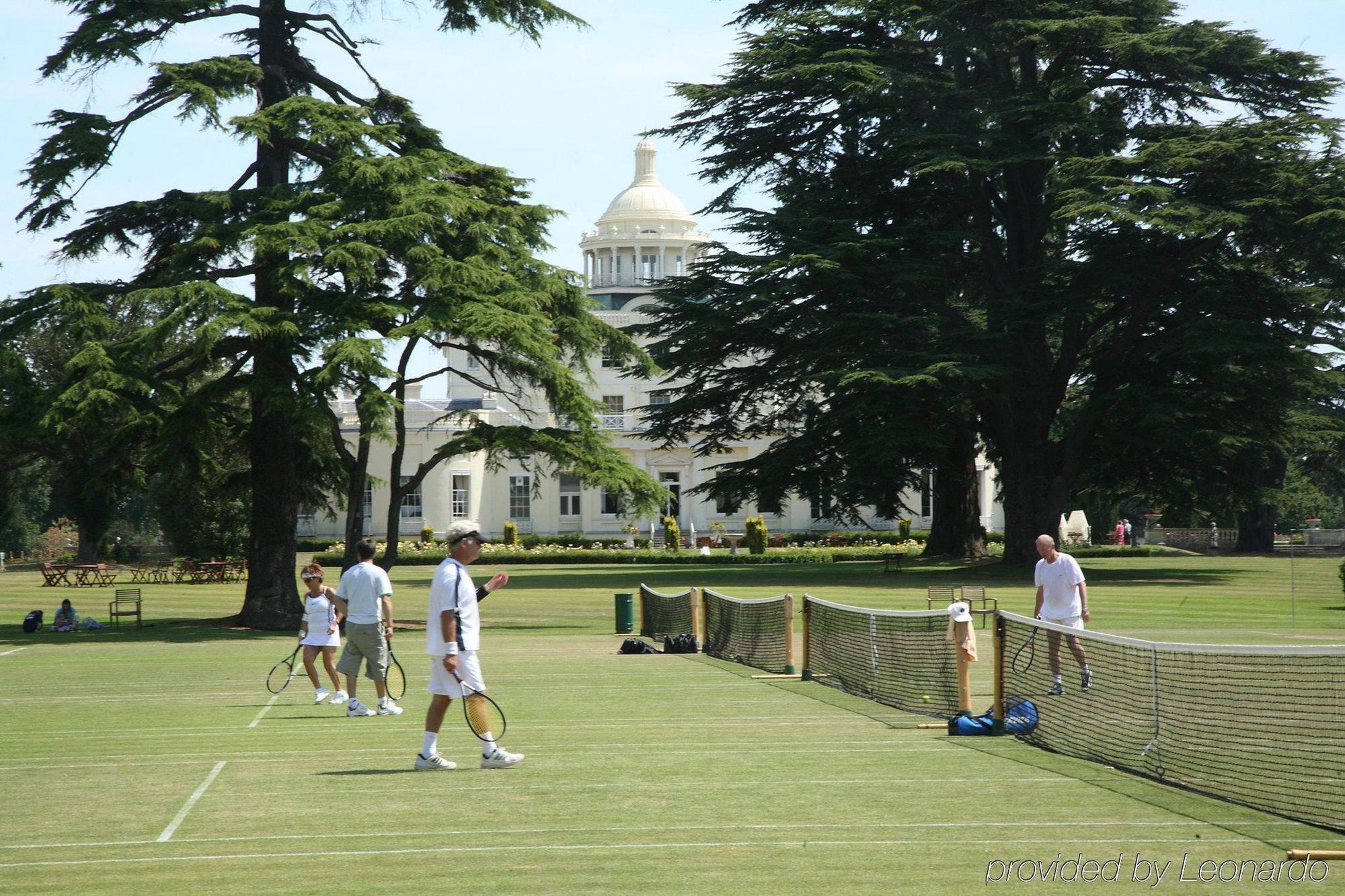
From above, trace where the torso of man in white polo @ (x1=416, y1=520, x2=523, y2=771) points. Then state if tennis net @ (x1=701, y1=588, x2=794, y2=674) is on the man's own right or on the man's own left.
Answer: on the man's own left

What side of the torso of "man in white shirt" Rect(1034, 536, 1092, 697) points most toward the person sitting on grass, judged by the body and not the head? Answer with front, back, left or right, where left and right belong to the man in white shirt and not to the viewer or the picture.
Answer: right

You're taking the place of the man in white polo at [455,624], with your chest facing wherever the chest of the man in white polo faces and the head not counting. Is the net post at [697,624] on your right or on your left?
on your left

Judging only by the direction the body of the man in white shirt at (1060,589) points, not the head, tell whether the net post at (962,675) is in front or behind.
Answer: in front

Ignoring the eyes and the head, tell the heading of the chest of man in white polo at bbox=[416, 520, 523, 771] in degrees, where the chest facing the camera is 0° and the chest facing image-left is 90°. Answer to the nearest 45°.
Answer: approximately 270°

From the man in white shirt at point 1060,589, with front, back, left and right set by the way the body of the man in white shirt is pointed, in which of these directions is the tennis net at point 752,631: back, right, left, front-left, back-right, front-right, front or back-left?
right

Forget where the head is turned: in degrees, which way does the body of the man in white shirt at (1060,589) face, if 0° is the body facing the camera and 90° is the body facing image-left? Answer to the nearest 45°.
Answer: approximately 45°

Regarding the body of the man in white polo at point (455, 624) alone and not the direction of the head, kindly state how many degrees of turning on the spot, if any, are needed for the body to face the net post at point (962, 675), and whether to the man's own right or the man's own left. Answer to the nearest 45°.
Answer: approximately 45° to the man's own left

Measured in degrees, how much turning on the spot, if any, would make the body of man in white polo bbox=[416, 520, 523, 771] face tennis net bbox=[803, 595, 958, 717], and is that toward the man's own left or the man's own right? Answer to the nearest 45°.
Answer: approximately 45° to the man's own left

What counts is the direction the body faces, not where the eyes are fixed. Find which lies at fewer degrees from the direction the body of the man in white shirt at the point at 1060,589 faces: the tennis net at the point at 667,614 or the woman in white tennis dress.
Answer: the woman in white tennis dress
